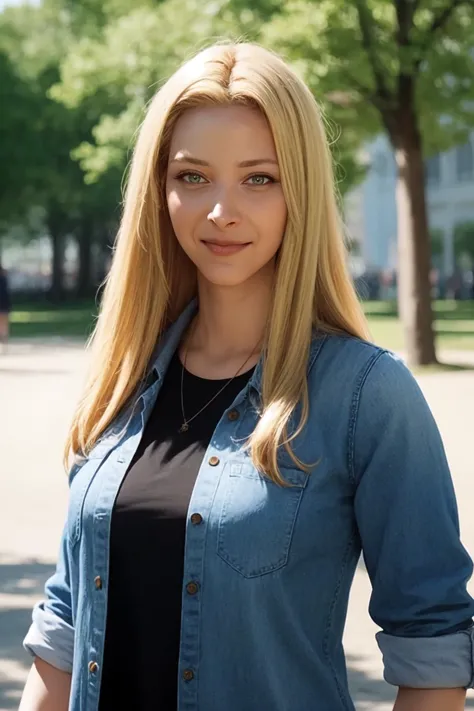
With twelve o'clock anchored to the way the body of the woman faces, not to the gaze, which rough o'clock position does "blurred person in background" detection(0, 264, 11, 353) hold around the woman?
The blurred person in background is roughly at 4 o'clock from the woman.

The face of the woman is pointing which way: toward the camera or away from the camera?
toward the camera

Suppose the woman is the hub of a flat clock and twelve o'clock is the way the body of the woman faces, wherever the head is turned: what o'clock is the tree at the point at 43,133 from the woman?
The tree is roughly at 4 o'clock from the woman.
